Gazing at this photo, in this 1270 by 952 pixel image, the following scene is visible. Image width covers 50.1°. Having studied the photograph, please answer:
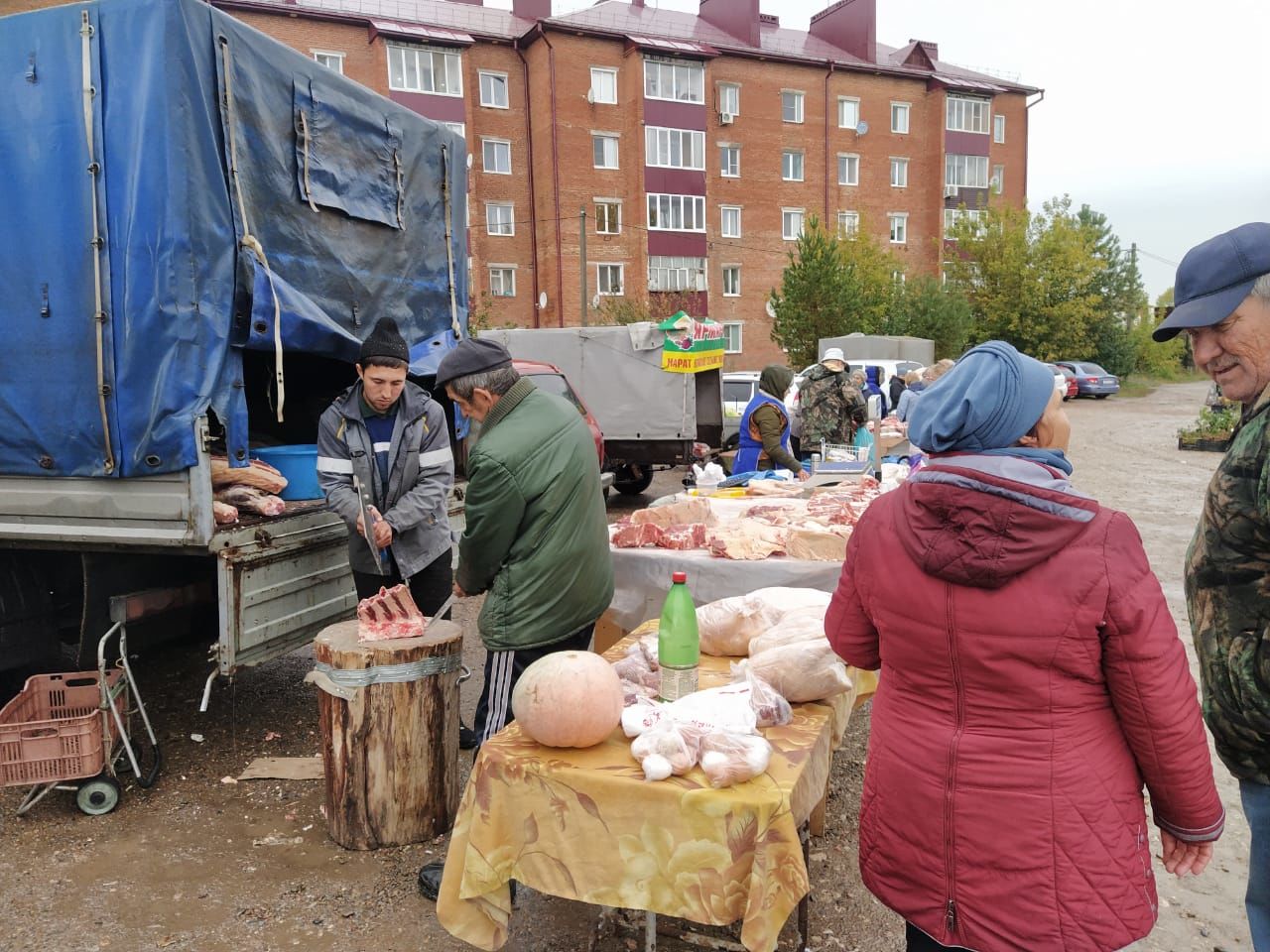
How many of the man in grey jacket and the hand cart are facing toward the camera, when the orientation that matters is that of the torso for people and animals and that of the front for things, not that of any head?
1

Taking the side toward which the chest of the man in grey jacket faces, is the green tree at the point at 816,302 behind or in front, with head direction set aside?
behind

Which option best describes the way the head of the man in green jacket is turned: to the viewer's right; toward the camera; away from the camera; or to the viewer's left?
to the viewer's left

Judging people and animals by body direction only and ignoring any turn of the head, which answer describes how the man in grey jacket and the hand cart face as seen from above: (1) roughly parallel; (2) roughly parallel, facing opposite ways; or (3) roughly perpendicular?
roughly perpendicular

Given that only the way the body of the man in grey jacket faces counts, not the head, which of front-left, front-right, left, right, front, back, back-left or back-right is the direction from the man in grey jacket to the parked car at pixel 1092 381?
back-left
